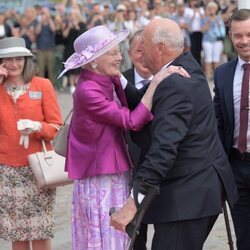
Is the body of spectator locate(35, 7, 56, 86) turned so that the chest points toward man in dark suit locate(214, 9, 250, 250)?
yes

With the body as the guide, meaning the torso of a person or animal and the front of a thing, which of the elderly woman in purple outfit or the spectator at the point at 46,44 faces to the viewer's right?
the elderly woman in purple outfit

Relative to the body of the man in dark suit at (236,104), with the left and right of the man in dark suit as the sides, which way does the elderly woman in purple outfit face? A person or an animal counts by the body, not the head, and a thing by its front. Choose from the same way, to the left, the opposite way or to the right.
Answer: to the left

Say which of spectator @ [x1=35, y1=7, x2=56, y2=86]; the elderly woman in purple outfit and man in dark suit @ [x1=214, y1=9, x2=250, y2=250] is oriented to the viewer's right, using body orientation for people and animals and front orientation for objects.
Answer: the elderly woman in purple outfit

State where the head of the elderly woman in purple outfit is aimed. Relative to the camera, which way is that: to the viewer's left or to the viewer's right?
to the viewer's right

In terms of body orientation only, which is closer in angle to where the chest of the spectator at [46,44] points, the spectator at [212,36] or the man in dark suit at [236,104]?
the man in dark suit

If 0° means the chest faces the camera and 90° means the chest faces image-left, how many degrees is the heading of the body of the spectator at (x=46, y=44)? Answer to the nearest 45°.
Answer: approximately 0°

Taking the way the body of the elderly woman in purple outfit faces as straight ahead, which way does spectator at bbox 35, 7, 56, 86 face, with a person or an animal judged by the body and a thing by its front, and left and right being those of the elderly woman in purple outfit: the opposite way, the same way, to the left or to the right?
to the right

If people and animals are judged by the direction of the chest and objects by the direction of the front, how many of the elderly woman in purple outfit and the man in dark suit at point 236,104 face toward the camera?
1

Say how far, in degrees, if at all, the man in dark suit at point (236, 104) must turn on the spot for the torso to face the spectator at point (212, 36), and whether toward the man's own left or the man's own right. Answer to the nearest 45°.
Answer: approximately 180°

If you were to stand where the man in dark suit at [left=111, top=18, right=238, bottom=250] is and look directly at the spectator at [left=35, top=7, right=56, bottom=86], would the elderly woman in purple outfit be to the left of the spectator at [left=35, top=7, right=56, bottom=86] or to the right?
left

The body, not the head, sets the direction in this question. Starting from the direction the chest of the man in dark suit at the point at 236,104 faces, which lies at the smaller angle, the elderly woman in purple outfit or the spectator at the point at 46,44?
the elderly woman in purple outfit

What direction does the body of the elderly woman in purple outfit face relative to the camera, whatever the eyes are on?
to the viewer's right

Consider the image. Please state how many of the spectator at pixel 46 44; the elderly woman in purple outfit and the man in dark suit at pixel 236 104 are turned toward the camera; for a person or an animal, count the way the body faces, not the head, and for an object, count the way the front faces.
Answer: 2
